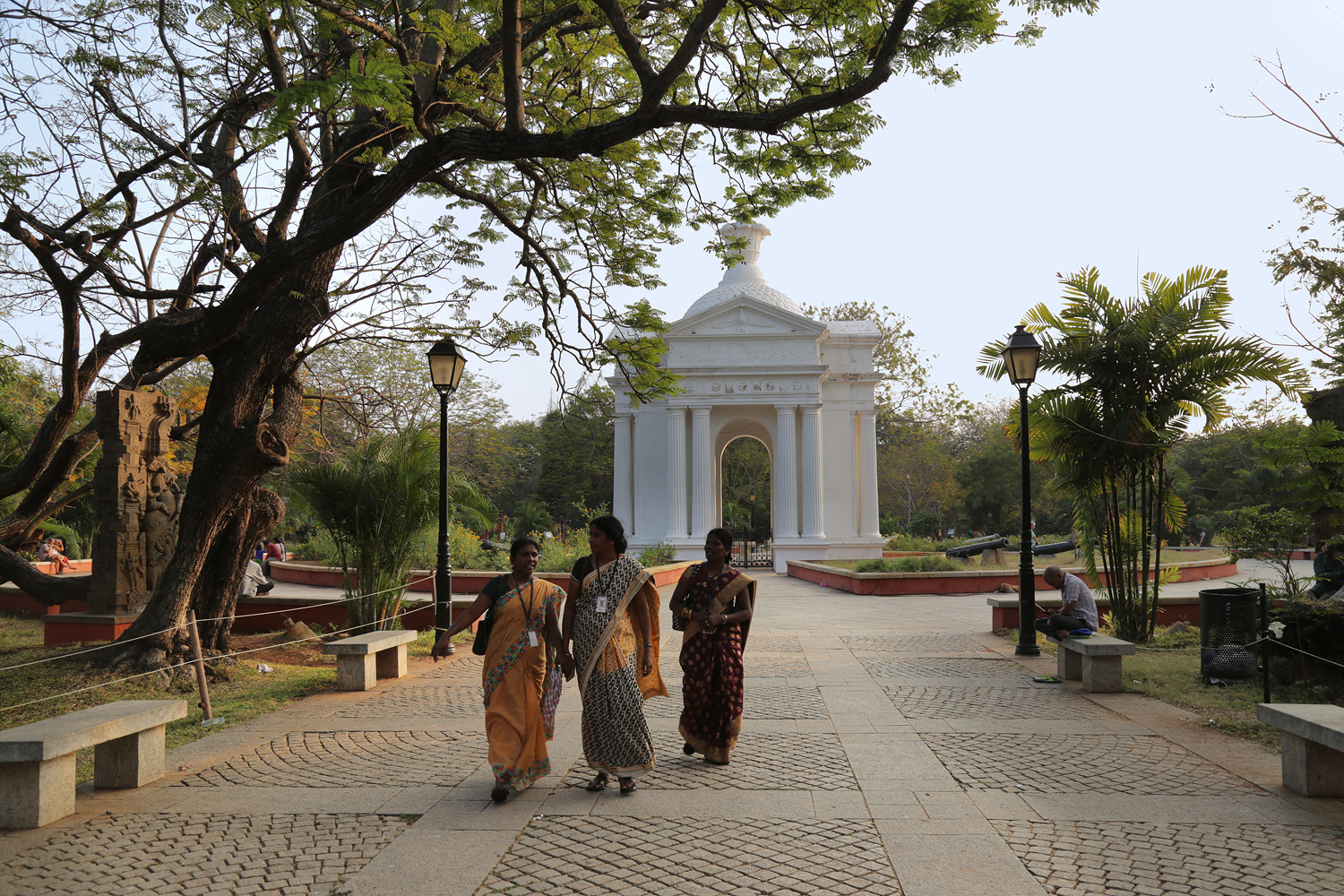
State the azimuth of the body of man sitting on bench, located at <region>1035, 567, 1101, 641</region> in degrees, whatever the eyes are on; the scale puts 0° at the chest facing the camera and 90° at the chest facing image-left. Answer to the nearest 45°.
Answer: approximately 90°

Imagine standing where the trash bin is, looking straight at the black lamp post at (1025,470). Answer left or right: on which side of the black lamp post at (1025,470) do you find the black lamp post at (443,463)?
left

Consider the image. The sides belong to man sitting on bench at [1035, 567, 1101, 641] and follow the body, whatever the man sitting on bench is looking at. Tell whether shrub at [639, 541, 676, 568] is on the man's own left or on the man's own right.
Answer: on the man's own right

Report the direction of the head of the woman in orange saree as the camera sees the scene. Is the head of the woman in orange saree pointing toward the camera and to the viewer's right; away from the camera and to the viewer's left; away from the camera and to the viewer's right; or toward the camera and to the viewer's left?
toward the camera and to the viewer's right

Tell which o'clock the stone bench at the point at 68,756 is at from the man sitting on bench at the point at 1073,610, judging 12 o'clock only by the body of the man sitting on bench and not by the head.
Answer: The stone bench is roughly at 10 o'clock from the man sitting on bench.

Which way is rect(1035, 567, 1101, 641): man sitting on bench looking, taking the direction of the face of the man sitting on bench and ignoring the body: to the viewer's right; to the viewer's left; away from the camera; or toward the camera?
to the viewer's left

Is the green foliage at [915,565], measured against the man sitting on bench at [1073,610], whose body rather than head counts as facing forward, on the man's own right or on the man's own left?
on the man's own right

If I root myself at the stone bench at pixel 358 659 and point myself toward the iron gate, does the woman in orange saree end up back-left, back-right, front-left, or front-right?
back-right

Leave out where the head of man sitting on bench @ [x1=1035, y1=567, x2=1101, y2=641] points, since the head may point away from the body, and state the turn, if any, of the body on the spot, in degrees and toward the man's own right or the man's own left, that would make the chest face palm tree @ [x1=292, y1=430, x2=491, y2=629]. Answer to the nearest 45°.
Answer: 0° — they already face it

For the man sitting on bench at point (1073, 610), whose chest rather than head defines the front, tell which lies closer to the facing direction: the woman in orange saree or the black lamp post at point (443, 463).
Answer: the black lamp post

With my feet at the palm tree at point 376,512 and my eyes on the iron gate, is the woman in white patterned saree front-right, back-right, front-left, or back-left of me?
back-right
